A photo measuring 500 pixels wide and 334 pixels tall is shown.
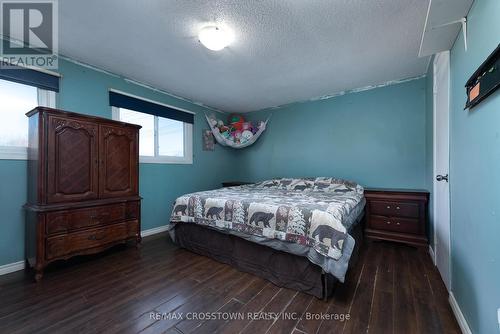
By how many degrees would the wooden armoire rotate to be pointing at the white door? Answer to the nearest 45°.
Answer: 0° — it already faces it

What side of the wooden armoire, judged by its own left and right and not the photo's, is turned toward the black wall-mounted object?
front

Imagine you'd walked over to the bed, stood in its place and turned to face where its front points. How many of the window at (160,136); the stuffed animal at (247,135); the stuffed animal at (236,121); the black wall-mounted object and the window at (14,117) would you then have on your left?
1

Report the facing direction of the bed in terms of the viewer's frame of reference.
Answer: facing the viewer and to the left of the viewer

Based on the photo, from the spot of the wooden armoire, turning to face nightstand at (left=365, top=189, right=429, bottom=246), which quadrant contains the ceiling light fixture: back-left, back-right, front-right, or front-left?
front-right

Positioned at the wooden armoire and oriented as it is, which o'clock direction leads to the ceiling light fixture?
The ceiling light fixture is roughly at 12 o'clock from the wooden armoire.

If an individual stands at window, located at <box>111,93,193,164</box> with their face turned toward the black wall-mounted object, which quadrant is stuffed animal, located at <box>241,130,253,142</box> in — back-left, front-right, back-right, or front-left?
front-left

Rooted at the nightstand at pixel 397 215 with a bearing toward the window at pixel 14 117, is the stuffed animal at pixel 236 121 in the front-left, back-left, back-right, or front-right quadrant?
front-right

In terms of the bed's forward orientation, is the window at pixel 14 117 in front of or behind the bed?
in front

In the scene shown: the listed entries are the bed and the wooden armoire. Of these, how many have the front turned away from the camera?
0

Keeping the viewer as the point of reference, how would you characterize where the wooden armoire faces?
facing the viewer and to the right of the viewer

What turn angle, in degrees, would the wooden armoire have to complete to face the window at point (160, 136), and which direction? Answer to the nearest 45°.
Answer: approximately 90° to its left

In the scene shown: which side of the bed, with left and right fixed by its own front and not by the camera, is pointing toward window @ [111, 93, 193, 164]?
right

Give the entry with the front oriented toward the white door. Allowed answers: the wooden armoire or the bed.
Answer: the wooden armoire

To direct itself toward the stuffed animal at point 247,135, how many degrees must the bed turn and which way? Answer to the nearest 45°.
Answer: approximately 135° to its right

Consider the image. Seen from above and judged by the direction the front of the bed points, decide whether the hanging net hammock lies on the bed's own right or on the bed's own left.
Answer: on the bed's own right
